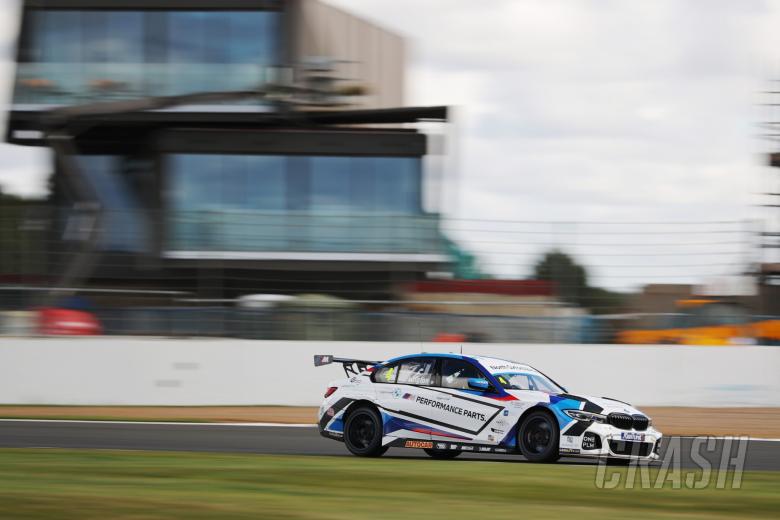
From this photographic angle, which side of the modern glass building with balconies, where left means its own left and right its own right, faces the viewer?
front

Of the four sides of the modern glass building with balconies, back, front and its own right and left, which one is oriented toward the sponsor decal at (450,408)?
front

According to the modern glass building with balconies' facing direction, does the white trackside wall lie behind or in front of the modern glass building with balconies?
in front

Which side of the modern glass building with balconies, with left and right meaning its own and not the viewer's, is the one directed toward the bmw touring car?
front

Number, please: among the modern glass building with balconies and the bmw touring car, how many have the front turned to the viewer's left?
0

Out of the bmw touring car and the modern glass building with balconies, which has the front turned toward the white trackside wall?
the modern glass building with balconies

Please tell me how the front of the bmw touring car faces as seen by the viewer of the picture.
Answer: facing the viewer and to the right of the viewer
